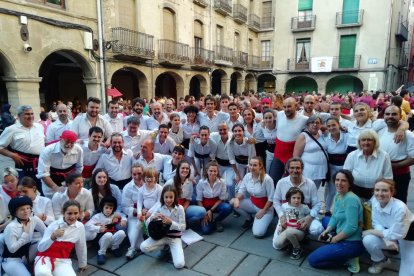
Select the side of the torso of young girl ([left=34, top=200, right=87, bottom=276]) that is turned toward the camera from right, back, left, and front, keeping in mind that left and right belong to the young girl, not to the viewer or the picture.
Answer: front

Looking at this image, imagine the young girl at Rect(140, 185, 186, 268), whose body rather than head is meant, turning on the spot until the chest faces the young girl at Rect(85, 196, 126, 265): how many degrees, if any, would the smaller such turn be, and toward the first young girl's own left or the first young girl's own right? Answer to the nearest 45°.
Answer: approximately 45° to the first young girl's own right

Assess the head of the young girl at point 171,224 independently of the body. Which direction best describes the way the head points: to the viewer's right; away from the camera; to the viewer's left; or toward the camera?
toward the camera

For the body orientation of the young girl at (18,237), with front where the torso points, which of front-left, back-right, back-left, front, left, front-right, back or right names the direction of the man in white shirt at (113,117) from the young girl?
left

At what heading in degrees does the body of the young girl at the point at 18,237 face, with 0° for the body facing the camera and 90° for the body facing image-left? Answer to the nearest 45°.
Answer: approximately 315°

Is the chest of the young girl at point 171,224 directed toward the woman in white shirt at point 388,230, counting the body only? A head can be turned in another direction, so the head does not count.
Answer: no

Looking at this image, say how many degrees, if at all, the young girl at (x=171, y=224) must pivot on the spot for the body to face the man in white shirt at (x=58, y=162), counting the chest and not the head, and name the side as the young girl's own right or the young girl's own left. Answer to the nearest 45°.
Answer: approximately 90° to the young girl's own right

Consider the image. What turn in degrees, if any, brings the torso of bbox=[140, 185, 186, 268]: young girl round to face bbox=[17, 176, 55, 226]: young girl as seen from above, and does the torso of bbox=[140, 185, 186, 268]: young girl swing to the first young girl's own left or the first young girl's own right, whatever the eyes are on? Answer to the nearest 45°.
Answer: approximately 45° to the first young girl's own right

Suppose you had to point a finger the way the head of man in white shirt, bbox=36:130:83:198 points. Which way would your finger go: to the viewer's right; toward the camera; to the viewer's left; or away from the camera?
toward the camera

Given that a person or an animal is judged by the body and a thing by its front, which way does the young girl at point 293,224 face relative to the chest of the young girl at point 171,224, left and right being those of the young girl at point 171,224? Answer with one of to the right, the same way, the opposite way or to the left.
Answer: the same way

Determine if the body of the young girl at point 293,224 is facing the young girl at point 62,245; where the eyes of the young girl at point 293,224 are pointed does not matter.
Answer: no

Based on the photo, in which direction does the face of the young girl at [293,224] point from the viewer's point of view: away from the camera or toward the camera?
toward the camera

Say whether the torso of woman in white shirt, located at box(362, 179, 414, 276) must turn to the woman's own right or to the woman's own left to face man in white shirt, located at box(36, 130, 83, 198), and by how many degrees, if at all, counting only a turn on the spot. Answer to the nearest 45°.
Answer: approximately 45° to the woman's own right

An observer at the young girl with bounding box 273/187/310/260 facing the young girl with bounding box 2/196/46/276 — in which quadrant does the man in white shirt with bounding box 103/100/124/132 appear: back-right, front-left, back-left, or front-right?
front-right

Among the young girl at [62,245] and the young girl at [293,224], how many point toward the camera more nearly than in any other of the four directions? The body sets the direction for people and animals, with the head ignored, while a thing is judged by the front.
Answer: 2

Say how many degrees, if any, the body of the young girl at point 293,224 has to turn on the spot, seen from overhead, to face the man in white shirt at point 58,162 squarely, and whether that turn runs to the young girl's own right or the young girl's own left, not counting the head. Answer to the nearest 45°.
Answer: approximately 90° to the young girl's own right

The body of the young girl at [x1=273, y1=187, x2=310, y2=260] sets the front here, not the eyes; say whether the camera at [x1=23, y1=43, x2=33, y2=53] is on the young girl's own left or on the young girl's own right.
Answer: on the young girl's own right

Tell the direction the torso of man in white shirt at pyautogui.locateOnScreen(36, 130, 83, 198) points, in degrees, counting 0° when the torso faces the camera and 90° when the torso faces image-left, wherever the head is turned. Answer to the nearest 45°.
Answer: approximately 315°

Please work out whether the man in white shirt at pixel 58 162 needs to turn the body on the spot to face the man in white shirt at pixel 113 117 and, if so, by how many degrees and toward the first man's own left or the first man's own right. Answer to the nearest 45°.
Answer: approximately 90° to the first man's own left
